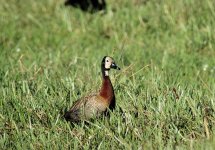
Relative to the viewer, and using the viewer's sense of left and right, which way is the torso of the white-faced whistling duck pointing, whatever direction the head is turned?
facing to the right of the viewer
